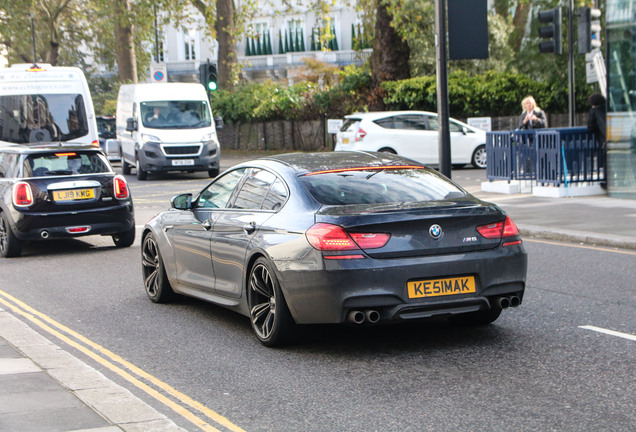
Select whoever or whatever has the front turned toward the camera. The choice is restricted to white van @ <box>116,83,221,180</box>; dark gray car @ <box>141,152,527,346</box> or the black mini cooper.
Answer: the white van

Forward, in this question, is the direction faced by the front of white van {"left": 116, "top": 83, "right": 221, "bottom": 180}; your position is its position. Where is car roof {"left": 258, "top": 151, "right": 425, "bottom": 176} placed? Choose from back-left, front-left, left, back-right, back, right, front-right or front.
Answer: front

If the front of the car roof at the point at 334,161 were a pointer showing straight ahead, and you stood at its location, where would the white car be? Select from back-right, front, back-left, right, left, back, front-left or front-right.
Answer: front-right

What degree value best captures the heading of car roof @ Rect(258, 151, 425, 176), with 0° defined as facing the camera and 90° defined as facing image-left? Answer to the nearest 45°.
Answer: approximately 135°

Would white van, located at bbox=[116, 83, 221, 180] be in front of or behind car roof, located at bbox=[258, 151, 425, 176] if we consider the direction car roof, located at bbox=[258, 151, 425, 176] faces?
in front

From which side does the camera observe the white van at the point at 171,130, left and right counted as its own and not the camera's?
front

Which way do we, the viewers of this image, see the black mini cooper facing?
facing away from the viewer and to the left of the viewer

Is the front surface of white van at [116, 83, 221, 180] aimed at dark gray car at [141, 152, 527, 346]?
yes

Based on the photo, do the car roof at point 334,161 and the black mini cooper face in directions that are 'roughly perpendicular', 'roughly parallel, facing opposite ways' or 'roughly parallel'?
roughly parallel
